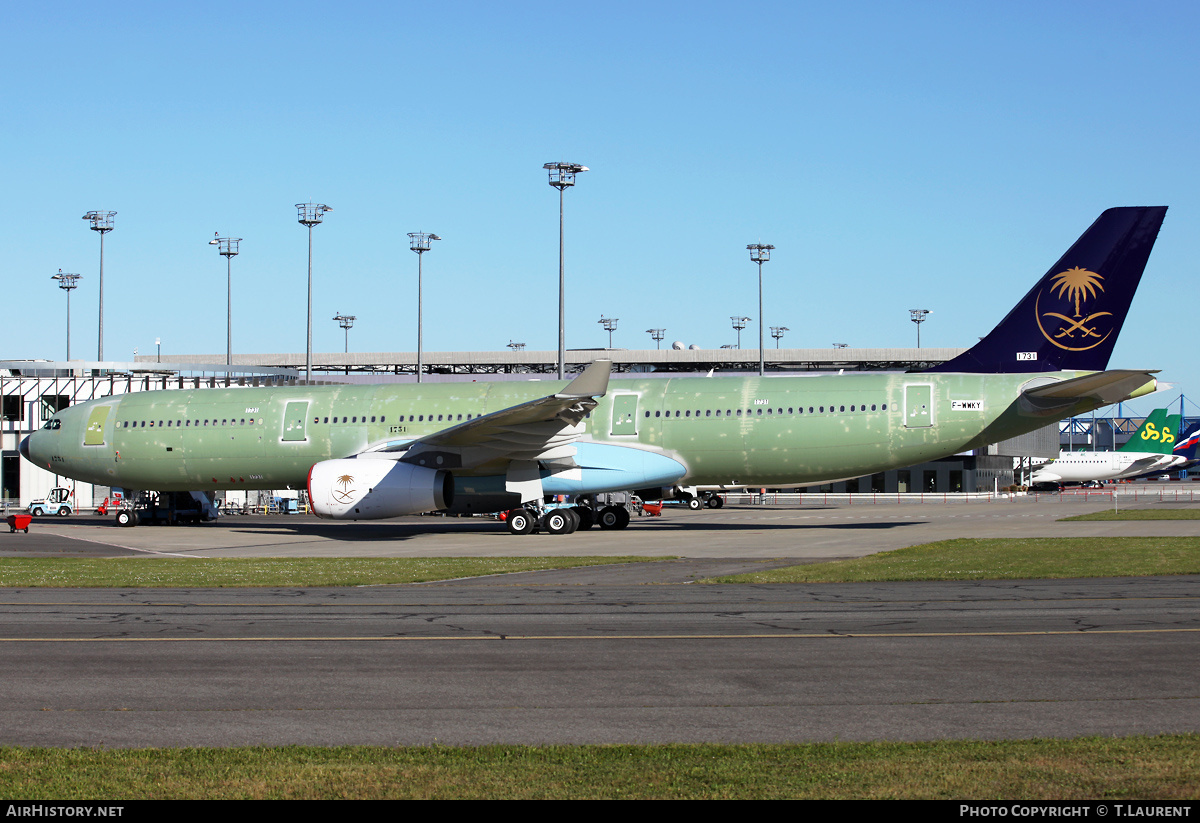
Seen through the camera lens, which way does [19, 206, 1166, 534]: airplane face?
facing to the left of the viewer
